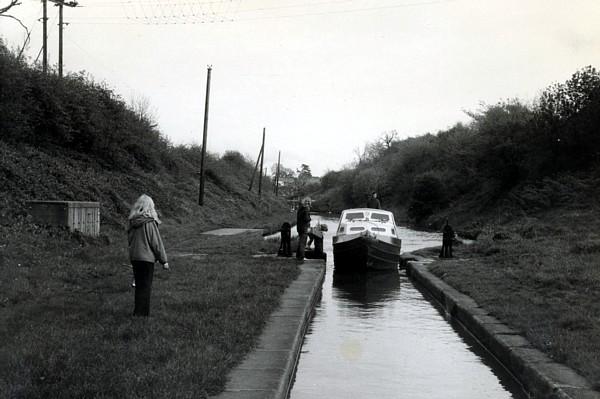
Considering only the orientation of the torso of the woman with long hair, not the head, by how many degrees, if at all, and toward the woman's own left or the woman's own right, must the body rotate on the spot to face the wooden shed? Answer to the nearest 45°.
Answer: approximately 45° to the woman's own left

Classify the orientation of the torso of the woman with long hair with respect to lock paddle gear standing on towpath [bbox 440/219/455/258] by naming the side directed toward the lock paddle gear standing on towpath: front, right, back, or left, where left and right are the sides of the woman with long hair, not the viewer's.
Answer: front

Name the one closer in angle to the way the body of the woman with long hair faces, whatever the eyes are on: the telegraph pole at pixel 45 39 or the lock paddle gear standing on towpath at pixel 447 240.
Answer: the lock paddle gear standing on towpath

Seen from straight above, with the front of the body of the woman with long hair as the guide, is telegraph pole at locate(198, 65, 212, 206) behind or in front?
in front

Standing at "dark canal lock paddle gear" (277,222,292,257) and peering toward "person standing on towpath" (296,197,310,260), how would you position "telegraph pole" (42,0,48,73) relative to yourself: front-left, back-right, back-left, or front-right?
back-right

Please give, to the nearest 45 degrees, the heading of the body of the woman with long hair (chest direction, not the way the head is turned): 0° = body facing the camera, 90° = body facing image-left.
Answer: approximately 225°

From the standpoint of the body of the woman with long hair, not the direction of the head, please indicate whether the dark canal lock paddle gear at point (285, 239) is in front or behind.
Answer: in front

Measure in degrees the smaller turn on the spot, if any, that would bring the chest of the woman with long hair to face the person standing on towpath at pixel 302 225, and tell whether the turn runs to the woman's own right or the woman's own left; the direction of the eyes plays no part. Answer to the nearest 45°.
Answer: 0° — they already face them

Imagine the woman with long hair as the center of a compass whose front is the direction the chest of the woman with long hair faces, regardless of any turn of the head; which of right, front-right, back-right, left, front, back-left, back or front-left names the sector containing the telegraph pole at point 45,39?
front-left
